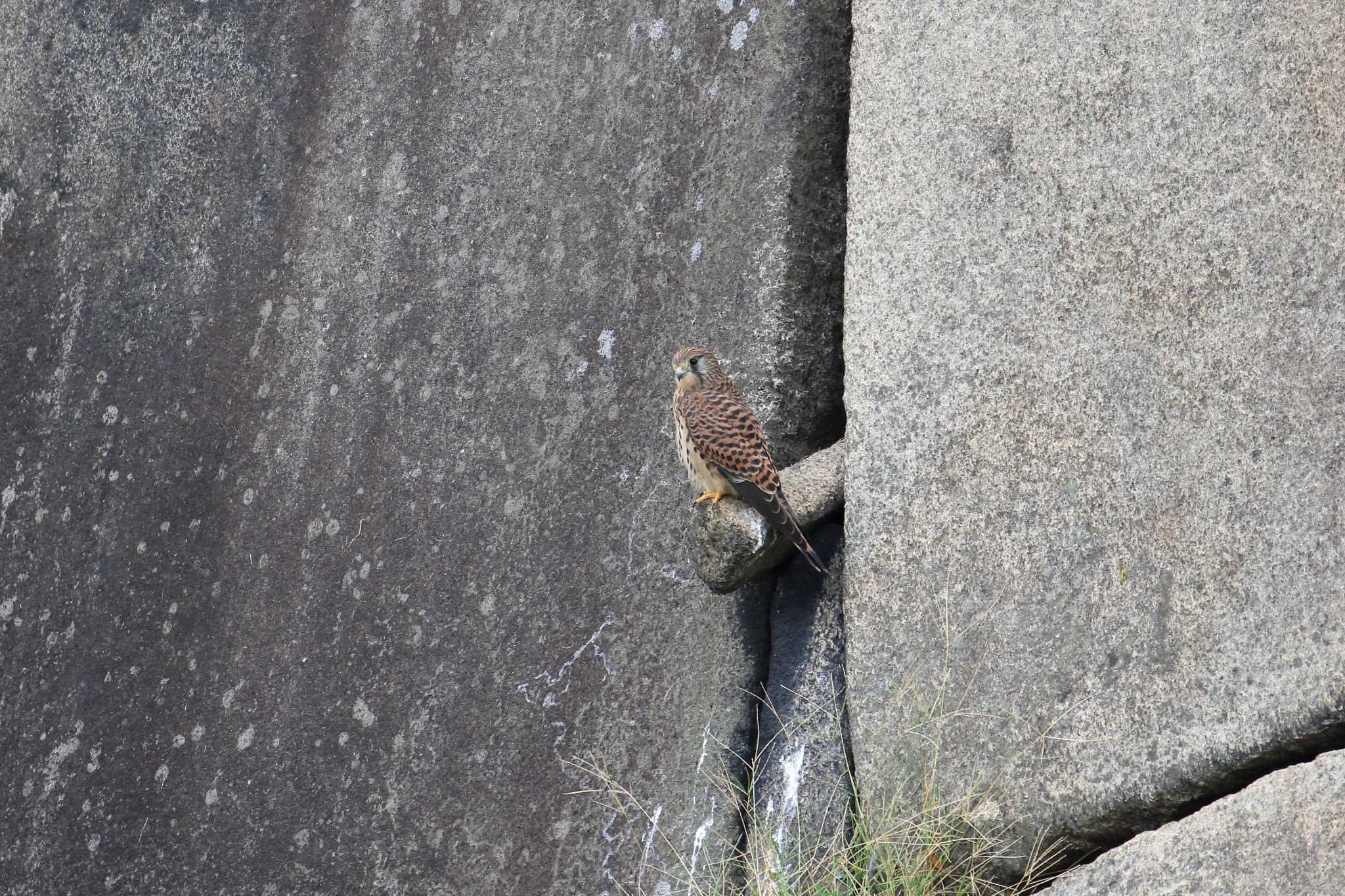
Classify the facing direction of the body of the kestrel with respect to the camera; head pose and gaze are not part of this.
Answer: to the viewer's left
